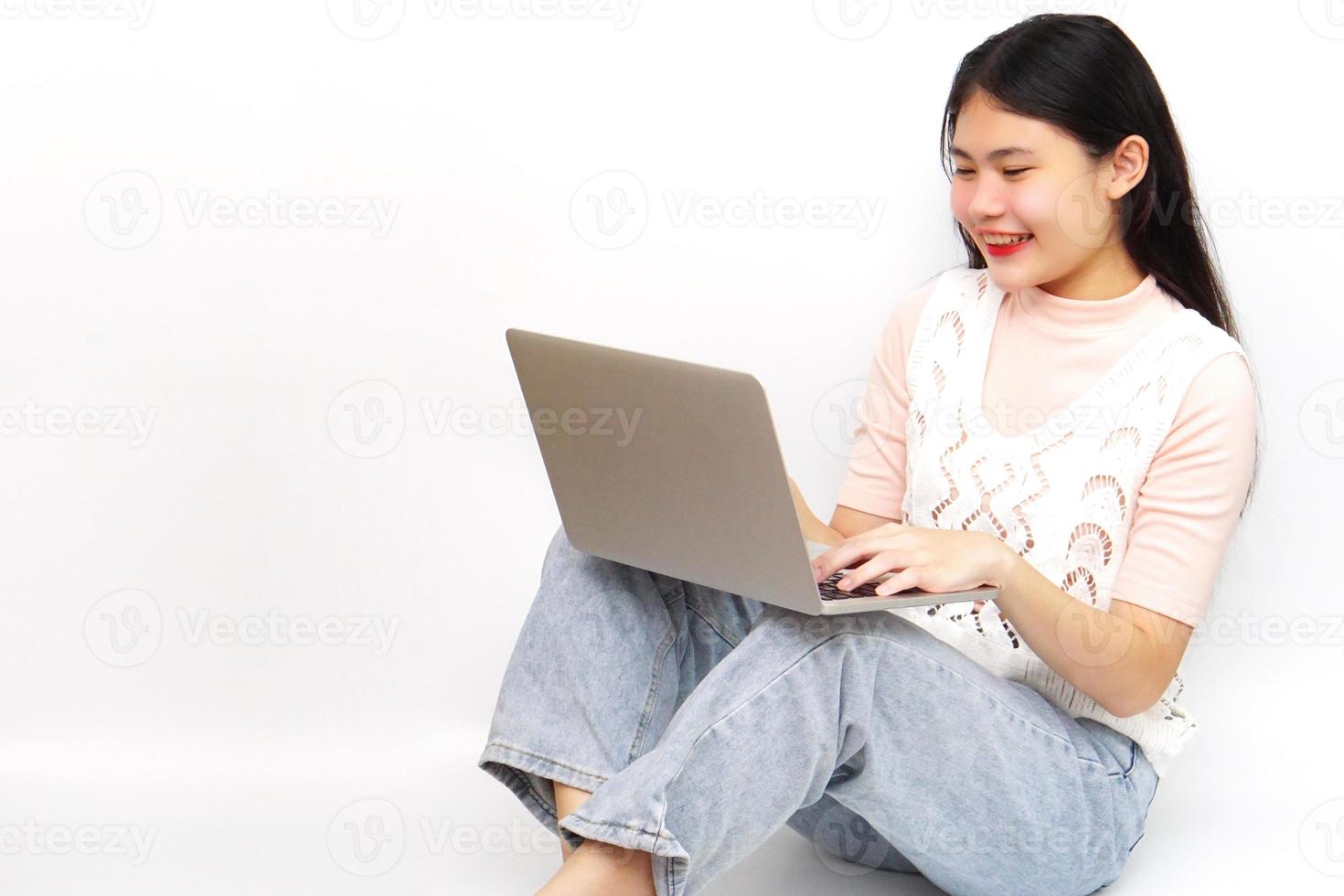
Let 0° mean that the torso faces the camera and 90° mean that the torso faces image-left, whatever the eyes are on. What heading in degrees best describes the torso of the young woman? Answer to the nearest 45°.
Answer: approximately 45°

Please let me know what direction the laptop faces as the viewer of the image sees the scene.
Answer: facing away from the viewer and to the right of the viewer
